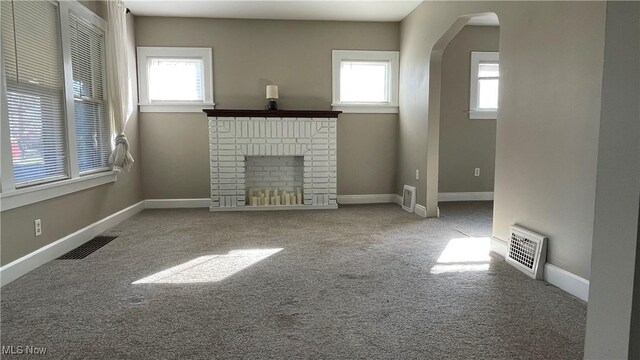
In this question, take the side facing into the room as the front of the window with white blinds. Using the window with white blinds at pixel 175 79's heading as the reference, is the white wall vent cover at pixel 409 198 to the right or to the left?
on its left

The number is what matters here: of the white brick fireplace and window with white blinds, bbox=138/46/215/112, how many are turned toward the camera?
2

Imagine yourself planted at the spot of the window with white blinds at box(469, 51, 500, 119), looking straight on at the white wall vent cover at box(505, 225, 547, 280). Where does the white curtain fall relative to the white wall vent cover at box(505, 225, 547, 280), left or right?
right

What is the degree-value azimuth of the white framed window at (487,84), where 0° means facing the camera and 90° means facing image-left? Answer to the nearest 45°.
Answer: approximately 0°

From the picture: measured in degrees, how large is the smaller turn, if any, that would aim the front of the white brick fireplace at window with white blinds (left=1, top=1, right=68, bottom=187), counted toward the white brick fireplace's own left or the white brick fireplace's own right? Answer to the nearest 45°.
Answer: approximately 45° to the white brick fireplace's own right

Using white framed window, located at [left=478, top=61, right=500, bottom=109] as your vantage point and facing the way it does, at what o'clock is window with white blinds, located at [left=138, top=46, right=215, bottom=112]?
The window with white blinds is roughly at 2 o'clock from the white framed window.

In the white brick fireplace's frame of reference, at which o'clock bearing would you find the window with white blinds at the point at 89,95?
The window with white blinds is roughly at 2 o'clock from the white brick fireplace.

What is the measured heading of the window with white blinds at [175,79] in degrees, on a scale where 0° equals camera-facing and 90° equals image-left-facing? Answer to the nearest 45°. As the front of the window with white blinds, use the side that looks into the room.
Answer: approximately 0°

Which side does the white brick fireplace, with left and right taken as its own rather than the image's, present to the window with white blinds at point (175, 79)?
right
